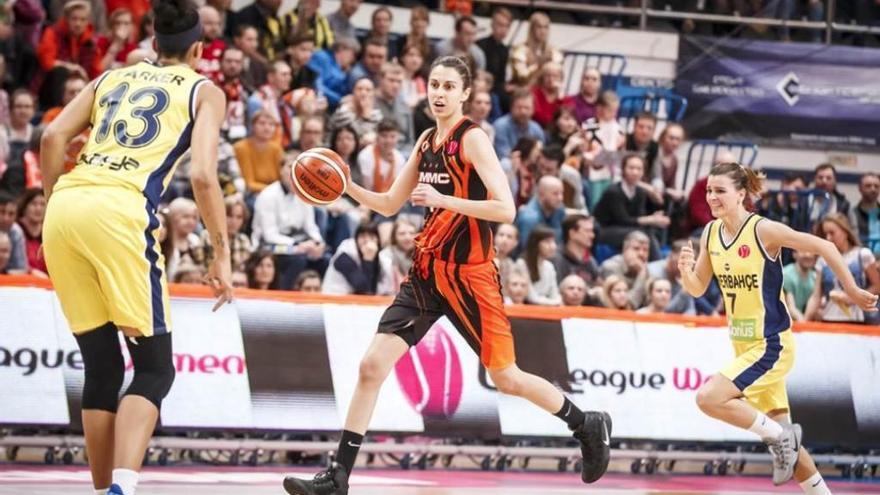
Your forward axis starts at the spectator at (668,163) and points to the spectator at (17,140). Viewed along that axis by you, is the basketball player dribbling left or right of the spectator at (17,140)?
left

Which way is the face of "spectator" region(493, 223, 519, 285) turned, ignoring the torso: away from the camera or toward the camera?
toward the camera

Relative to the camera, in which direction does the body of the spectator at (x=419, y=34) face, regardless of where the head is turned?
toward the camera

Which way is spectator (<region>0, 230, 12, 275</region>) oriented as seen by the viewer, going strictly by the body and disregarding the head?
toward the camera

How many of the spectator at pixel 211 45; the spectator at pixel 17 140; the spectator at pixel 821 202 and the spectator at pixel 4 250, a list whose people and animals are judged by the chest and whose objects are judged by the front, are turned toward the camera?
4

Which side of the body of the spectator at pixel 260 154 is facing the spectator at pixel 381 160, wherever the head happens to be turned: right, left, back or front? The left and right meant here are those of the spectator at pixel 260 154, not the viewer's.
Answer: left

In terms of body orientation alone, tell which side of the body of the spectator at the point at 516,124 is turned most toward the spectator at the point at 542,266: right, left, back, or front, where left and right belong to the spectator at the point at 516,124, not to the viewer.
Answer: front

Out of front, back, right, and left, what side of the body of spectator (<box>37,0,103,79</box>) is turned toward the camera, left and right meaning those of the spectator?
front

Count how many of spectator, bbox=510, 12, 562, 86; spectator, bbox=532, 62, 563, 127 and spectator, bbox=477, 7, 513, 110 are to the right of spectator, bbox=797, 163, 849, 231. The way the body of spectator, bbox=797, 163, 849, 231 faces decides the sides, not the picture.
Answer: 3

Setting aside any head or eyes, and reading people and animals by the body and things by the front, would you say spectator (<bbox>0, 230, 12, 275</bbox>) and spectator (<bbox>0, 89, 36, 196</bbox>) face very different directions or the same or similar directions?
same or similar directions

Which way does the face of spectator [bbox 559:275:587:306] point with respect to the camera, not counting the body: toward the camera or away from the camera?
toward the camera

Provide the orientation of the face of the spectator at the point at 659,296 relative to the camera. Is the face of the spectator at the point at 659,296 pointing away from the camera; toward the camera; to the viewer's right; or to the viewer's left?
toward the camera

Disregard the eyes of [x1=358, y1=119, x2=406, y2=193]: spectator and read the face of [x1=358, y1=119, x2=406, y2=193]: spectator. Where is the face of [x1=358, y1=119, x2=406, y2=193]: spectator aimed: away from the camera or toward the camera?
toward the camera

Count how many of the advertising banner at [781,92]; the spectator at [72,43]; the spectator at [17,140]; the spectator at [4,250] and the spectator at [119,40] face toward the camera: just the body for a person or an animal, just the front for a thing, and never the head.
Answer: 5
